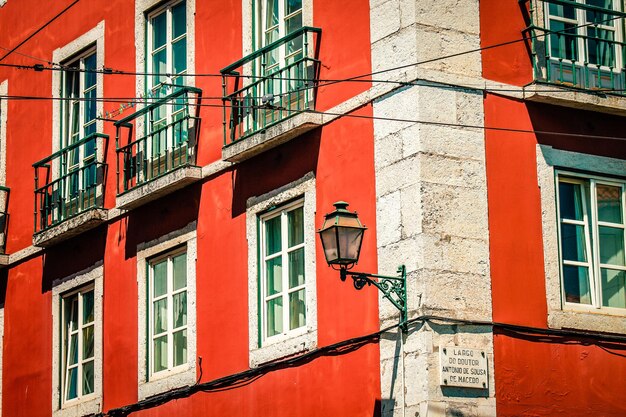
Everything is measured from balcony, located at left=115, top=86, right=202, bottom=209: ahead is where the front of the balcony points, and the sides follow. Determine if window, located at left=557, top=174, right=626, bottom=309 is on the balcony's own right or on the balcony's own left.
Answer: on the balcony's own left

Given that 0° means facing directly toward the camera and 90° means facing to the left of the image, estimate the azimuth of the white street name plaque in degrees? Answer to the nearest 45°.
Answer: approximately 0°

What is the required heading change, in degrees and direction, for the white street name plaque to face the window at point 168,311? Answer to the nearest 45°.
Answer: approximately 135° to its right

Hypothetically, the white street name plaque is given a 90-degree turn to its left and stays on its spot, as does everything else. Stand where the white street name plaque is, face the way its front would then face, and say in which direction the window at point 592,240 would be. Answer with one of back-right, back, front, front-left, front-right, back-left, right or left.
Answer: front-left

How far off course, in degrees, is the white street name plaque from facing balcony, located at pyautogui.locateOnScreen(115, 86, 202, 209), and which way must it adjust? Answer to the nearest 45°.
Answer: approximately 135° to its right

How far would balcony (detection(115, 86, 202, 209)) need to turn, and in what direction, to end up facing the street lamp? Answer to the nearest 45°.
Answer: approximately 45° to its left
